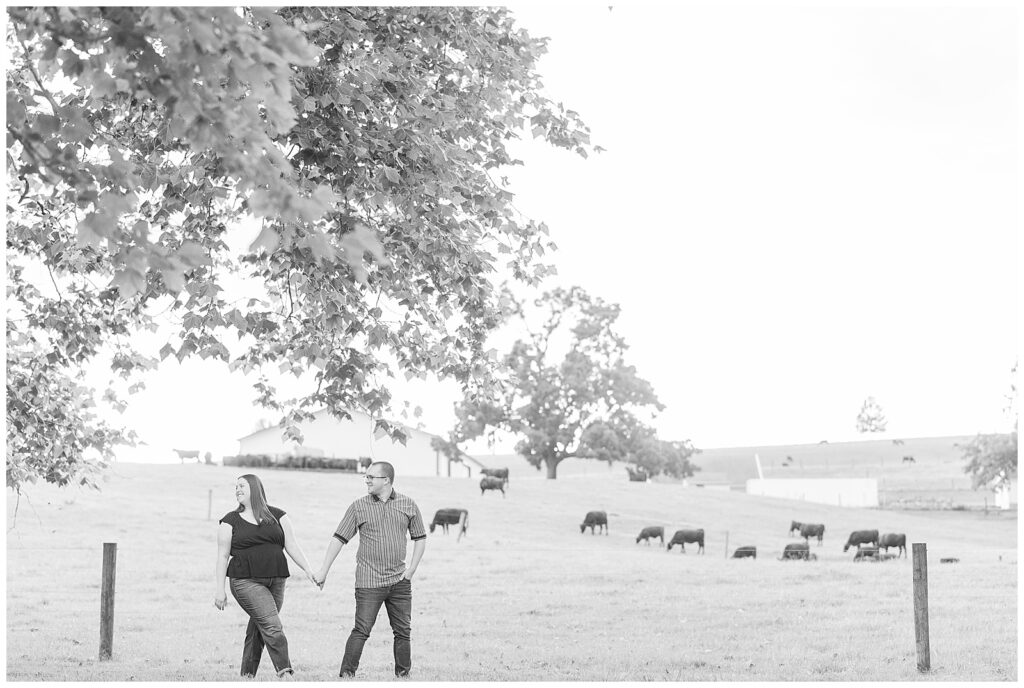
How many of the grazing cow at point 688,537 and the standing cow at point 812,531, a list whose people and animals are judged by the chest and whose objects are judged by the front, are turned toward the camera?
0

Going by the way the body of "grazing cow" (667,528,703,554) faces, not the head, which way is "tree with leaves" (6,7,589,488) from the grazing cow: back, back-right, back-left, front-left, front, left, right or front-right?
left

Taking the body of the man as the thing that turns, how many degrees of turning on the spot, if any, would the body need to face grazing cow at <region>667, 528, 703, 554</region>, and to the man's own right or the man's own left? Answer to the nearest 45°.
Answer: approximately 180°

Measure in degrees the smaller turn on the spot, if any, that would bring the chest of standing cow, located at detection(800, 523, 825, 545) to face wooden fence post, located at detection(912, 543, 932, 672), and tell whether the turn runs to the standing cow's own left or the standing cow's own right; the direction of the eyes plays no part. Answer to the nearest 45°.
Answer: approximately 90° to the standing cow's own left

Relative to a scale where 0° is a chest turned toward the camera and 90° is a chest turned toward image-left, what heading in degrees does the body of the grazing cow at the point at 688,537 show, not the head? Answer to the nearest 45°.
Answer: approximately 90°

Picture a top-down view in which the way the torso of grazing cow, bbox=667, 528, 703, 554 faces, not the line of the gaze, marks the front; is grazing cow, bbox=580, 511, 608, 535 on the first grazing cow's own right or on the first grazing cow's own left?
on the first grazing cow's own right

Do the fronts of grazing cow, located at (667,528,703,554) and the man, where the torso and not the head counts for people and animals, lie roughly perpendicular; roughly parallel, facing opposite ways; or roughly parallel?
roughly perpendicular

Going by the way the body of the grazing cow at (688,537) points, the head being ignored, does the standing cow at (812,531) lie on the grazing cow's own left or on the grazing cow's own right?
on the grazing cow's own right

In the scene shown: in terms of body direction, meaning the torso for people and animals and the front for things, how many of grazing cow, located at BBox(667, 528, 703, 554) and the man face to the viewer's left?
1

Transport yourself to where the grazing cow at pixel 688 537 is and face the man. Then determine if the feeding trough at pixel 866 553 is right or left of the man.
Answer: left

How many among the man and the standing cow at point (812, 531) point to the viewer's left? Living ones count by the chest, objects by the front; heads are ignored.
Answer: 1

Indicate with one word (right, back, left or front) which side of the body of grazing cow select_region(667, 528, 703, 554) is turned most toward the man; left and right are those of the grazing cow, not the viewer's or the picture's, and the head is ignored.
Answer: left

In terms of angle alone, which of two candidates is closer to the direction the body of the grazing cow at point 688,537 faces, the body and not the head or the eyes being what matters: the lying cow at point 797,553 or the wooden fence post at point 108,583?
the wooden fence post
